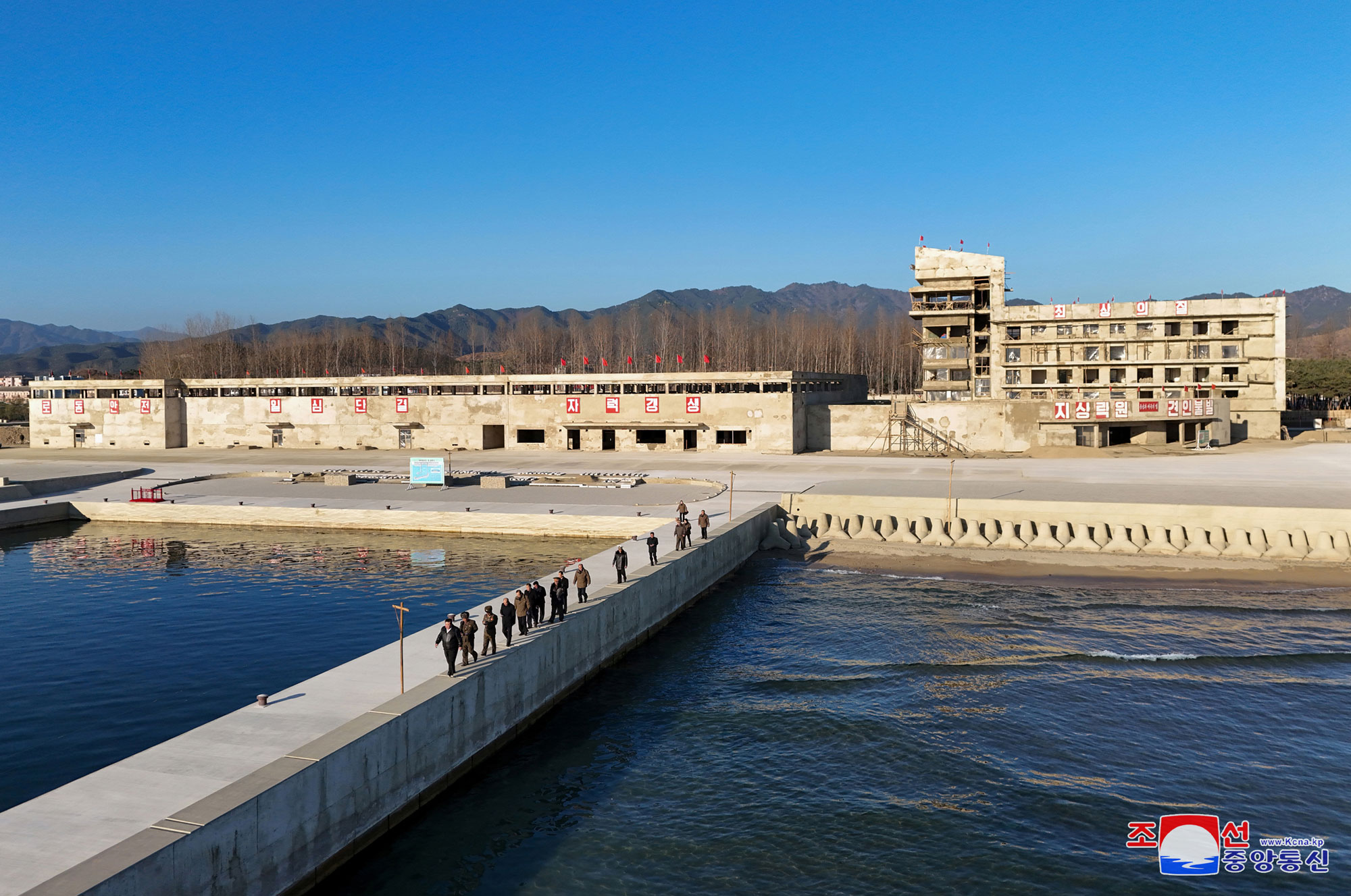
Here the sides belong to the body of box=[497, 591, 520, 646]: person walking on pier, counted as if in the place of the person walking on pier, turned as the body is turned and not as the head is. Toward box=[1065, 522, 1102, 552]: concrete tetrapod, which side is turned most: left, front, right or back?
back

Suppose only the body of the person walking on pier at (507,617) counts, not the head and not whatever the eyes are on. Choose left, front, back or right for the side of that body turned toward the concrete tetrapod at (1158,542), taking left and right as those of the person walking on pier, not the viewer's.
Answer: back

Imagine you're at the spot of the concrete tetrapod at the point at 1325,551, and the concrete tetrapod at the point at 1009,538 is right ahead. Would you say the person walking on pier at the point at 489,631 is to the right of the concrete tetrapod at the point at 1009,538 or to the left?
left

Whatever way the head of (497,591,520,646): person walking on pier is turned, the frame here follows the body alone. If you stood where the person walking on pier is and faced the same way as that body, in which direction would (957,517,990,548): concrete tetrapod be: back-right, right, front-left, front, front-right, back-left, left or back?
back

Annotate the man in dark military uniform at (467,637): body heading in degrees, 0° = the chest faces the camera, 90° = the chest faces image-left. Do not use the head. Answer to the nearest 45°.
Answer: approximately 45°

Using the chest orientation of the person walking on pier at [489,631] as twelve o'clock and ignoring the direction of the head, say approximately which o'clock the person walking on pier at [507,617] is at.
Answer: the person walking on pier at [507,617] is roughly at 5 o'clock from the person walking on pier at [489,631].
